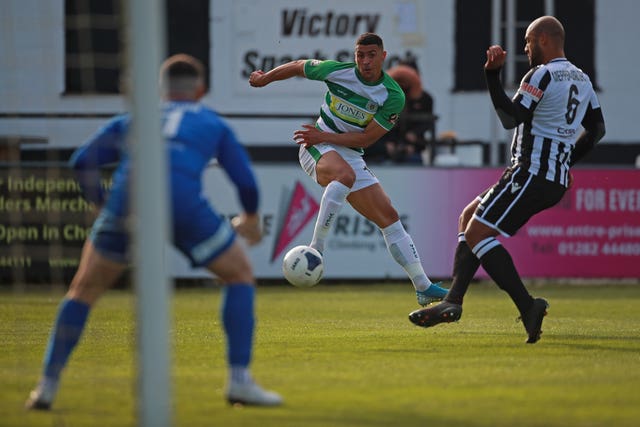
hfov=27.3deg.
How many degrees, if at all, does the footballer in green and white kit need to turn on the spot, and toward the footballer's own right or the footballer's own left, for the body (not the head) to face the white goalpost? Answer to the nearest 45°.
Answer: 0° — they already face it

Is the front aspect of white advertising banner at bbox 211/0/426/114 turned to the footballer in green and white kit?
yes

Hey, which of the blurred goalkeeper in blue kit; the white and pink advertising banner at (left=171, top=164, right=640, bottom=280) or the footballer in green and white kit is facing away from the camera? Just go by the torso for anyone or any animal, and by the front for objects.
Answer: the blurred goalkeeper in blue kit

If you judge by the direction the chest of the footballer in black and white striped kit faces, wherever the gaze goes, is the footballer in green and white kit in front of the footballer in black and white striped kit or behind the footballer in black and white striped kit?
in front

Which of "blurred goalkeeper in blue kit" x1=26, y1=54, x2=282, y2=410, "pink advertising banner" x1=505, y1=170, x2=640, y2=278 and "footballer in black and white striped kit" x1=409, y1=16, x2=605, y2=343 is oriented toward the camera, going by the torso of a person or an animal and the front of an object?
the pink advertising banner

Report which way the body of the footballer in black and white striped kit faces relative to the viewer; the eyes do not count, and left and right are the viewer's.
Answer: facing away from the viewer and to the left of the viewer

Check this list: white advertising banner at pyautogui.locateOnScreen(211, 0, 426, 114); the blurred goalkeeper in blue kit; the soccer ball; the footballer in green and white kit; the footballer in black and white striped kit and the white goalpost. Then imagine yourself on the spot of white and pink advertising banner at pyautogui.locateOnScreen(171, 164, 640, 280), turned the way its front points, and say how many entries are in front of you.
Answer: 5

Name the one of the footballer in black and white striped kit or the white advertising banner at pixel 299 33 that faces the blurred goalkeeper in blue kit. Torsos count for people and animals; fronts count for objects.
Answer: the white advertising banner

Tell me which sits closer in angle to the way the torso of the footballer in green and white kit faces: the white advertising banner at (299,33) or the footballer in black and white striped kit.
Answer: the footballer in black and white striped kit

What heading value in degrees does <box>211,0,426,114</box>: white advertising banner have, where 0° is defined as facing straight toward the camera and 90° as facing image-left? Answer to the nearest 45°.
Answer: approximately 0°

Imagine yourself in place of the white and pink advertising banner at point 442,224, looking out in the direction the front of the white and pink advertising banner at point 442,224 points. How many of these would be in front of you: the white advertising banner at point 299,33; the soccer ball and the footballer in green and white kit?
2

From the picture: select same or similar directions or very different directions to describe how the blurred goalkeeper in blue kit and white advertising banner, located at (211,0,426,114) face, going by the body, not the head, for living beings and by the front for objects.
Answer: very different directions

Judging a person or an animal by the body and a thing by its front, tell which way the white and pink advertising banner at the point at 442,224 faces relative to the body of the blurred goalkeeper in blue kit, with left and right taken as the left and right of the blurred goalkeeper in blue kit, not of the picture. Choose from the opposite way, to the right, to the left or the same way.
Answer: the opposite way

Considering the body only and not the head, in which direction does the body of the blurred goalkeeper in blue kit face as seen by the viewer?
away from the camera

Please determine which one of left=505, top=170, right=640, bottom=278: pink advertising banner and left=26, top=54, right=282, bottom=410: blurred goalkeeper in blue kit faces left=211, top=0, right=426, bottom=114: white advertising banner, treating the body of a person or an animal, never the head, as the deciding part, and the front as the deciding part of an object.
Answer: the blurred goalkeeper in blue kit

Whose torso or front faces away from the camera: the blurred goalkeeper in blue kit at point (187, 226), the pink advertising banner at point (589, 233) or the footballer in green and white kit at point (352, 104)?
the blurred goalkeeper in blue kit

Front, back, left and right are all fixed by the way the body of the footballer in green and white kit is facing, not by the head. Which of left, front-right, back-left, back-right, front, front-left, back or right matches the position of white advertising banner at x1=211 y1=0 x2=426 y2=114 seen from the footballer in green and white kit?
back
